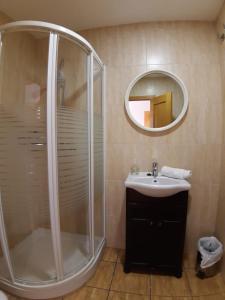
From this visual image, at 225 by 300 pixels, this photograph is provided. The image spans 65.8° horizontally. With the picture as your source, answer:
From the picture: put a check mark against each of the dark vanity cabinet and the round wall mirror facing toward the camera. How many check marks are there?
2

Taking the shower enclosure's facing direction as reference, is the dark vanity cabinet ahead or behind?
ahead

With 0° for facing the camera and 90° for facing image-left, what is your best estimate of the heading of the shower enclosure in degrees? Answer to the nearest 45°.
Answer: approximately 315°

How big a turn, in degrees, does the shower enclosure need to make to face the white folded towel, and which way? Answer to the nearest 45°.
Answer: approximately 45° to its left

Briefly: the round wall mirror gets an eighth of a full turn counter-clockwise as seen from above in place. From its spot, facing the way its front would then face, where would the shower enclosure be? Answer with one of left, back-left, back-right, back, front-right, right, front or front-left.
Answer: right

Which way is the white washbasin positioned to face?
toward the camera

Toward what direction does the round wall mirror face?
toward the camera

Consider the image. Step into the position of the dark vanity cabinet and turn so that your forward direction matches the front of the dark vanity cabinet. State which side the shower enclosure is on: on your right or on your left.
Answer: on your right
